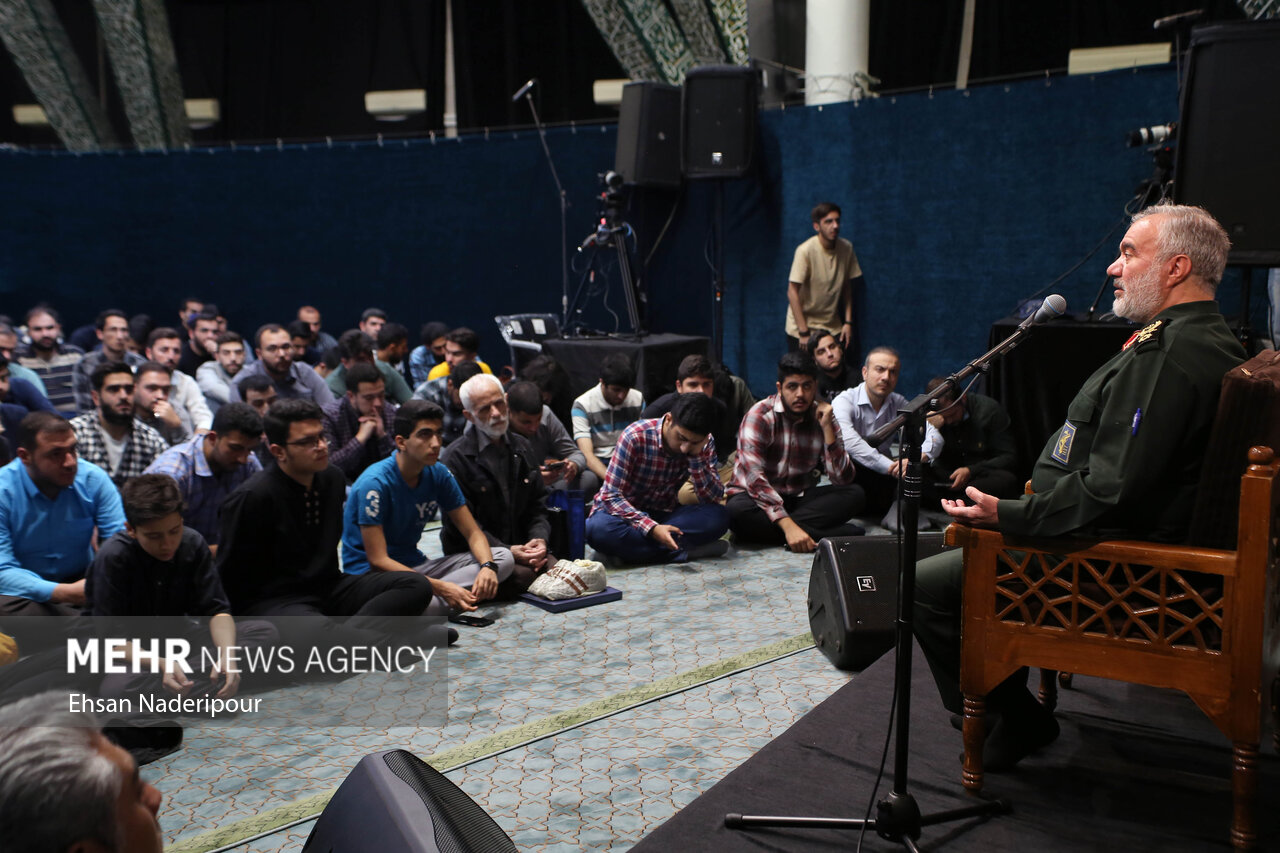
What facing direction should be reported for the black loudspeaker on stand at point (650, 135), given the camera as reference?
facing the viewer and to the left of the viewer

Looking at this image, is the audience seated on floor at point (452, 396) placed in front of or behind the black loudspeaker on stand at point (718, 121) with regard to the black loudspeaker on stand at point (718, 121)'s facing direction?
in front

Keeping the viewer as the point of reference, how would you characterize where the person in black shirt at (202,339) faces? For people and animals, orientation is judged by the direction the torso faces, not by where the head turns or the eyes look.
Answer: facing the viewer and to the right of the viewer

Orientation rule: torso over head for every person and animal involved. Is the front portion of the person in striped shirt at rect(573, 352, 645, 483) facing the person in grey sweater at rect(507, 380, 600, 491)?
no

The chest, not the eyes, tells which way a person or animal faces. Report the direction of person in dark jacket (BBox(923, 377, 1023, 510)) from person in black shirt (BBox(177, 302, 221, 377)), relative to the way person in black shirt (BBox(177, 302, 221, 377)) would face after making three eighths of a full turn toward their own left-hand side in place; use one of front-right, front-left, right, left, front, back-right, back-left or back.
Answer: back-right

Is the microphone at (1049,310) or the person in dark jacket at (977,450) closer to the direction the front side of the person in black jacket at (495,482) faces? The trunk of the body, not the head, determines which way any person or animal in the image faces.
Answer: the microphone

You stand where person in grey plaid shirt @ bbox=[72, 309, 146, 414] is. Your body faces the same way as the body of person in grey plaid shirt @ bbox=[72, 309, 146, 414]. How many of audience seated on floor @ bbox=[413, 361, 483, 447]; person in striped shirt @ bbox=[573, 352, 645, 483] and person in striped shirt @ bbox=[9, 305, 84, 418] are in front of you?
2

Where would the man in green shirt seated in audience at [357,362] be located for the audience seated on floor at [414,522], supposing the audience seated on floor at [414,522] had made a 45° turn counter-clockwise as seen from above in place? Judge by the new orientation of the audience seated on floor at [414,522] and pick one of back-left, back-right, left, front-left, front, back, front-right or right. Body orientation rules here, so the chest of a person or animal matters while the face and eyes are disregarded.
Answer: left

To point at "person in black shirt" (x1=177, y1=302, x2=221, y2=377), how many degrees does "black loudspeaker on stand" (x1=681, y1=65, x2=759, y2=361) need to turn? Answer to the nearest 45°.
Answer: approximately 90° to its right

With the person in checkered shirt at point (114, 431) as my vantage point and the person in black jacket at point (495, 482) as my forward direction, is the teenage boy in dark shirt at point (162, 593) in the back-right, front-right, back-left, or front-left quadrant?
front-right

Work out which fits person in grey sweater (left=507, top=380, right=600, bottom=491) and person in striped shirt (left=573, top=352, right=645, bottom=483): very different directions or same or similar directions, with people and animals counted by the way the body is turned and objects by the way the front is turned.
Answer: same or similar directions

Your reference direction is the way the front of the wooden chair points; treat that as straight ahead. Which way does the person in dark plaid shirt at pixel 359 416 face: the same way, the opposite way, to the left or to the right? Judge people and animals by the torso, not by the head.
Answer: the opposite way

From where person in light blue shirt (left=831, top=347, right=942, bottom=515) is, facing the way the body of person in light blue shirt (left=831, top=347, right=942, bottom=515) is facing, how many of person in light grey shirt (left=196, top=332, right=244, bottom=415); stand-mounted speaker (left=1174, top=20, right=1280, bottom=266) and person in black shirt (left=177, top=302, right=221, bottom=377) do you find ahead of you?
1

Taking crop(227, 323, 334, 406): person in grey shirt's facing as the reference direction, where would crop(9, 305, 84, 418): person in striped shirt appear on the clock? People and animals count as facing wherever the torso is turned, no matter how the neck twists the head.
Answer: crop(9, 305, 84, 418): person in striped shirt is roughly at 6 o'clock from crop(227, 323, 334, 406): person in grey shirt.

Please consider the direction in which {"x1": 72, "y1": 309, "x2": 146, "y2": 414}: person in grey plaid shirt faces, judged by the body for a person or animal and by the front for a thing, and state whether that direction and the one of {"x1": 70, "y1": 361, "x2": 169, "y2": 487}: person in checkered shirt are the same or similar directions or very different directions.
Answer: same or similar directions

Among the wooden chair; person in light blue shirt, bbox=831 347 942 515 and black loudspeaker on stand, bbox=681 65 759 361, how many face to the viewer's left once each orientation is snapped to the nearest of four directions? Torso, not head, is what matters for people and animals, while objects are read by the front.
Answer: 1

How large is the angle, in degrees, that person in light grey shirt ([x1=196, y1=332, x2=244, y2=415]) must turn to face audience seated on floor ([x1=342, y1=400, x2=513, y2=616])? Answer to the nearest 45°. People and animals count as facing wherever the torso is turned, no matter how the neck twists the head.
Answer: approximately 45° to their right

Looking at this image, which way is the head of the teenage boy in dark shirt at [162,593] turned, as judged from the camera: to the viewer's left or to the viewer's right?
to the viewer's right

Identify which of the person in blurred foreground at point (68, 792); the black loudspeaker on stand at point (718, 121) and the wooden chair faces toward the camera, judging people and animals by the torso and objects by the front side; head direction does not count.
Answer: the black loudspeaker on stand

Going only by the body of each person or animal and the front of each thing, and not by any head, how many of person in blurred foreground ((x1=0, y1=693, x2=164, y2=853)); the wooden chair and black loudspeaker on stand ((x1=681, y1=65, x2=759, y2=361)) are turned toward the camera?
1

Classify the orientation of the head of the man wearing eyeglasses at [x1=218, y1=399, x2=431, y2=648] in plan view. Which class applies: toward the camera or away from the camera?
toward the camera

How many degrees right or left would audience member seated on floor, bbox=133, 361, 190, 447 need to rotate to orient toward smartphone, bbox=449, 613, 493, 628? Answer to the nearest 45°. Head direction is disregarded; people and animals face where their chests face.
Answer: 0° — they already face it

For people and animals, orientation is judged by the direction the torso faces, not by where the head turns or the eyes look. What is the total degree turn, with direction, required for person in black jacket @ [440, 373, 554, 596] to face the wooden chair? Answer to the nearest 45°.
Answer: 0° — they already face it

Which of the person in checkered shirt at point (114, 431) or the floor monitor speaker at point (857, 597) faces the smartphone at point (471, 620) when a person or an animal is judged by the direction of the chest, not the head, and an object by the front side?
the person in checkered shirt
